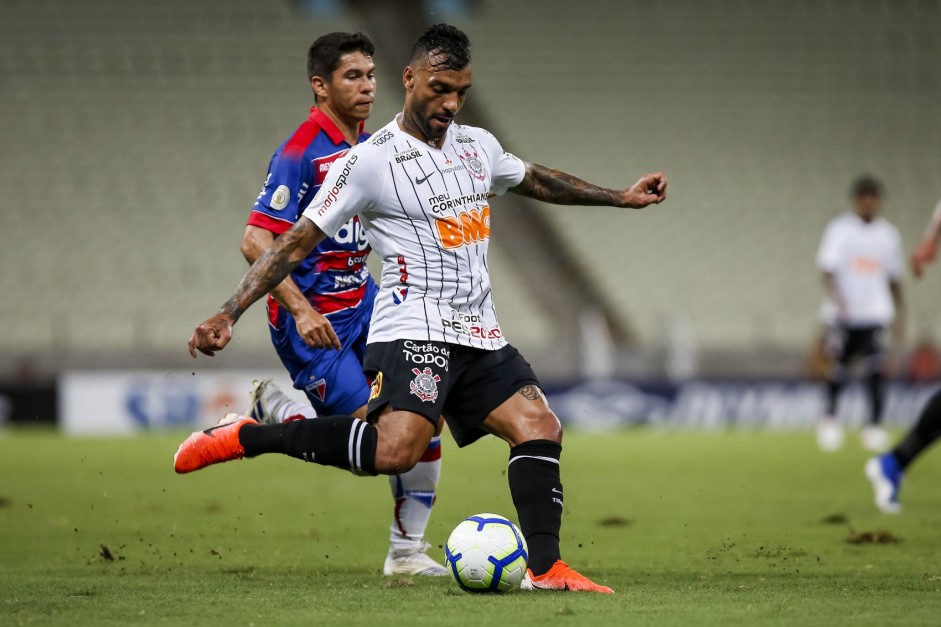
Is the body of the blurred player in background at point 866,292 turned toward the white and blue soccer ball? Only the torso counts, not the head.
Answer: yes

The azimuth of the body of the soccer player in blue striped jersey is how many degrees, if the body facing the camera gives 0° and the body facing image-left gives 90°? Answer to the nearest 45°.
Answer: approximately 315°

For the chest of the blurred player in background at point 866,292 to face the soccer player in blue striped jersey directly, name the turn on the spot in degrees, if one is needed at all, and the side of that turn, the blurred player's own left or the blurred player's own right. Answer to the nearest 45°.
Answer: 0° — they already face them

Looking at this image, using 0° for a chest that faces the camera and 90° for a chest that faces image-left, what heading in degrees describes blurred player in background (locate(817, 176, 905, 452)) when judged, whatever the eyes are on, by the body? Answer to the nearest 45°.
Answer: approximately 0°
